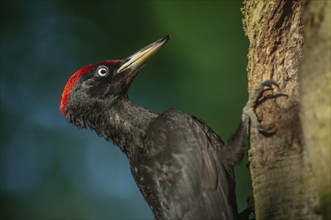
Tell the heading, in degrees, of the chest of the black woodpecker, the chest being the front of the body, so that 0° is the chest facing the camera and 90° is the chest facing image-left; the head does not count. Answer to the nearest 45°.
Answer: approximately 270°
